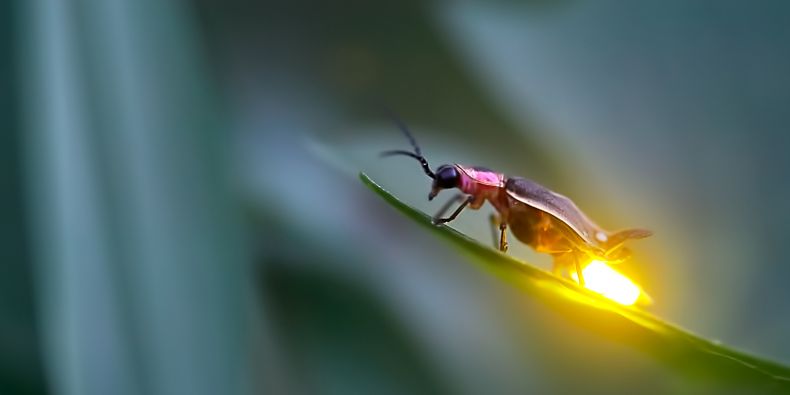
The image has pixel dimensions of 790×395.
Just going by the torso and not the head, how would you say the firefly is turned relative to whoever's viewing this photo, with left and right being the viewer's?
facing to the left of the viewer
